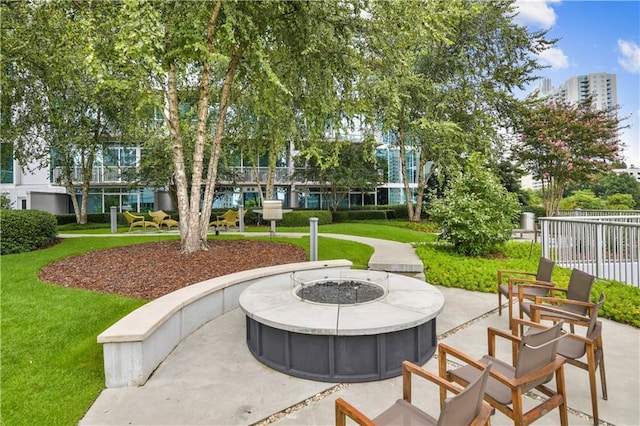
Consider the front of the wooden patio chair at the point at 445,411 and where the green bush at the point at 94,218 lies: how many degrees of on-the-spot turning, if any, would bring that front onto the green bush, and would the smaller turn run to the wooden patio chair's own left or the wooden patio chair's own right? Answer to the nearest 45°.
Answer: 0° — it already faces it

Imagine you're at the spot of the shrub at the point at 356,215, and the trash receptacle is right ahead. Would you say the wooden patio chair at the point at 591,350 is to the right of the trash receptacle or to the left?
right

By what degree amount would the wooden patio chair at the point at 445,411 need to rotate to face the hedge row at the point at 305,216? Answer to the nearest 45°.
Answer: approximately 45° to its right

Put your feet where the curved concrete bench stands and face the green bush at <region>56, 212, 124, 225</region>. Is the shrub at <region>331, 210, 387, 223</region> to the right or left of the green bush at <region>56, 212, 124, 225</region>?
right

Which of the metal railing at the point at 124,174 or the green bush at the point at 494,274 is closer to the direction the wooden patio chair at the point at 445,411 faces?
the metal railing

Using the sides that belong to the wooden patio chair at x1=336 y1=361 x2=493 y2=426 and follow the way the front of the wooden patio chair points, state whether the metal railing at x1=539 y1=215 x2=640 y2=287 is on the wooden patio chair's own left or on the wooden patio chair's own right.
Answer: on the wooden patio chair's own right

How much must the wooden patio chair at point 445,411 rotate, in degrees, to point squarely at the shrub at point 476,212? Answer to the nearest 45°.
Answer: approximately 45° to its right

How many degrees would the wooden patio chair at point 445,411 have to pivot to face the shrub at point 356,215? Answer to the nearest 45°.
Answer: approximately 45° to its right

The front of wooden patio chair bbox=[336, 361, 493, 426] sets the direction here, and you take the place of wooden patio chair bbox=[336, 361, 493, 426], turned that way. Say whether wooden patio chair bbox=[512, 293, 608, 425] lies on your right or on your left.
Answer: on your right

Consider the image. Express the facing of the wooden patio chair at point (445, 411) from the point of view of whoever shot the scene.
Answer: facing away from the viewer and to the left of the viewer

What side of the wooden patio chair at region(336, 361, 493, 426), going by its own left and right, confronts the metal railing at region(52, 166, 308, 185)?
front

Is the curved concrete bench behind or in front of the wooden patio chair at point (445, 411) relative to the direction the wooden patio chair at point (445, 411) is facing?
in front

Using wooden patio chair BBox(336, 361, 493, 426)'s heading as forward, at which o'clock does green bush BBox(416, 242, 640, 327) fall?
The green bush is roughly at 2 o'clock from the wooden patio chair.

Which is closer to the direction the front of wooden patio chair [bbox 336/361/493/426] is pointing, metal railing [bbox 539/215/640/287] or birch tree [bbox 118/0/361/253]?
the birch tree

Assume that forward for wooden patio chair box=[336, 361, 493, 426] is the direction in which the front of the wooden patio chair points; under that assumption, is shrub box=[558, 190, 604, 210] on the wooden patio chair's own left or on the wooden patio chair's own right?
on the wooden patio chair's own right

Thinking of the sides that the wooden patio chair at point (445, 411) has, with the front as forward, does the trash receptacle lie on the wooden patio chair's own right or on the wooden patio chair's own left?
on the wooden patio chair's own right
